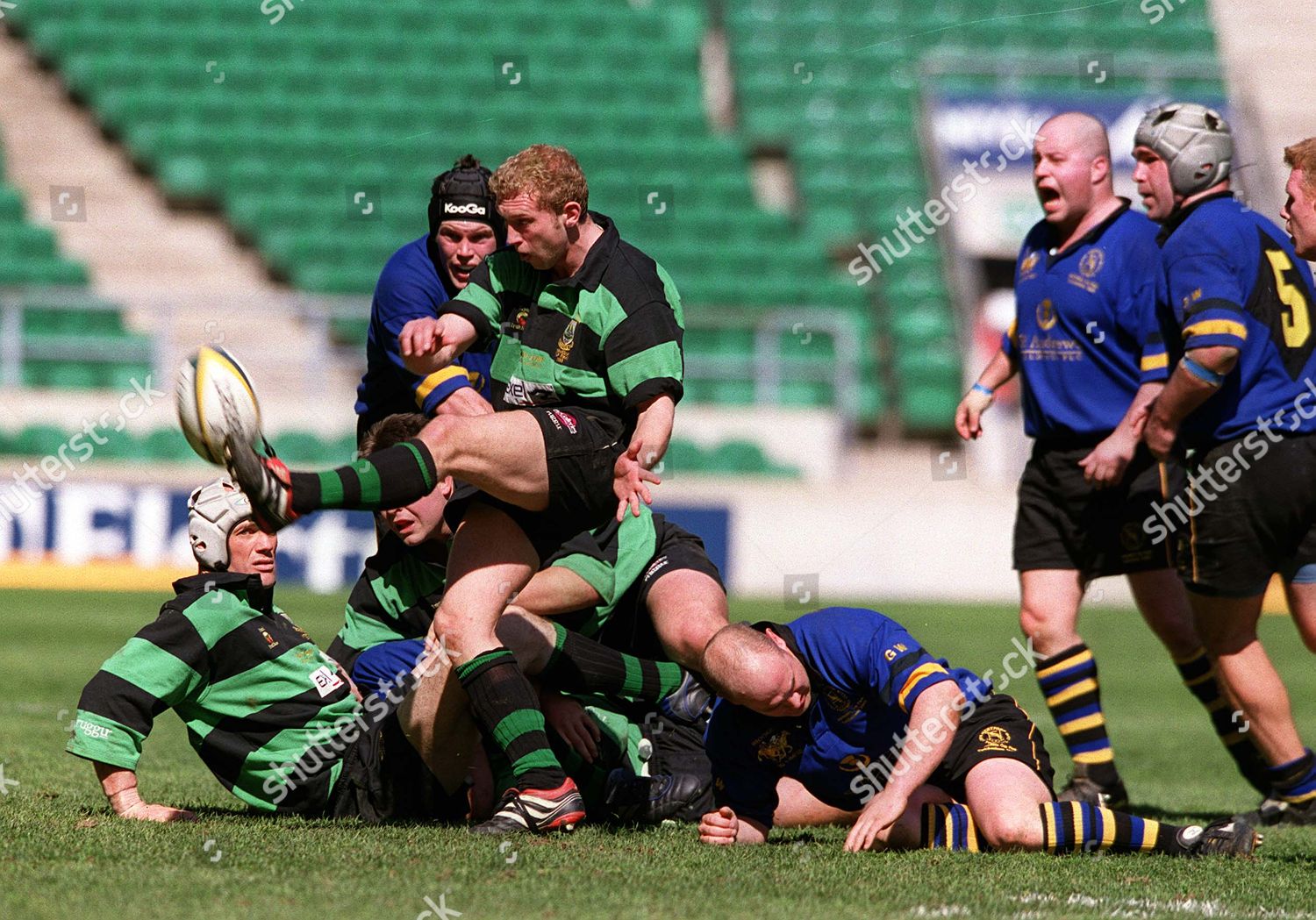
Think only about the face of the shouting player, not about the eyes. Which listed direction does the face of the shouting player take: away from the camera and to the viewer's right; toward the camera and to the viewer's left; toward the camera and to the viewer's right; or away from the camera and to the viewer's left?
toward the camera and to the viewer's left

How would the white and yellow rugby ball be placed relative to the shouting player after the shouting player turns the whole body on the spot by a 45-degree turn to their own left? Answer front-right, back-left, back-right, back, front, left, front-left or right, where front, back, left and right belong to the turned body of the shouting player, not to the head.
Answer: front-right

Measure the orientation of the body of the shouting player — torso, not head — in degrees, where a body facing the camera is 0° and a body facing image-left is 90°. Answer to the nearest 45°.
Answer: approximately 45°

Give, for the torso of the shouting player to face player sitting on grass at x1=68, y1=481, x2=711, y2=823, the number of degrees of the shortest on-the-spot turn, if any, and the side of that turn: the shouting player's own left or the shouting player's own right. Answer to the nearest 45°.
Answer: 0° — they already face them
